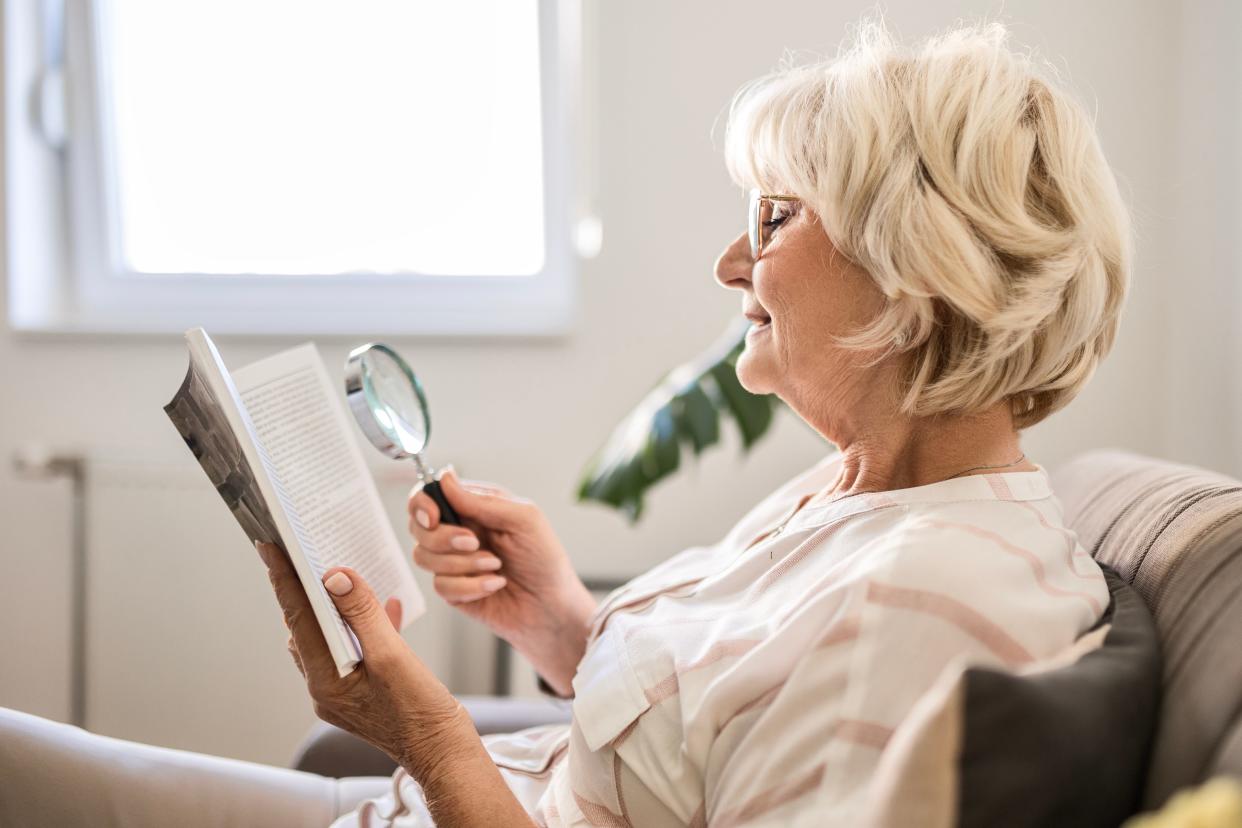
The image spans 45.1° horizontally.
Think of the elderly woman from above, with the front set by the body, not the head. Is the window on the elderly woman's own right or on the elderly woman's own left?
on the elderly woman's own right

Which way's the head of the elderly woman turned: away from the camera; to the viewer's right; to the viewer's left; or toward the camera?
to the viewer's left

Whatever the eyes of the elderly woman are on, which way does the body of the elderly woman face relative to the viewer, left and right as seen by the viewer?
facing to the left of the viewer
